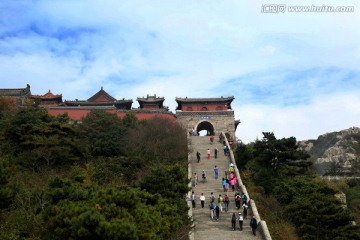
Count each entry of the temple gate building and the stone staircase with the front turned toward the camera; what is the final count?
2

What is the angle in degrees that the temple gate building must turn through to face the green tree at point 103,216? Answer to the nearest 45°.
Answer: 0° — it already faces it

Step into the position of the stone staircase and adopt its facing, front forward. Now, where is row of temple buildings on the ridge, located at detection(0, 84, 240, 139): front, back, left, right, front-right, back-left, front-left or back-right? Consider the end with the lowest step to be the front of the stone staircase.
back

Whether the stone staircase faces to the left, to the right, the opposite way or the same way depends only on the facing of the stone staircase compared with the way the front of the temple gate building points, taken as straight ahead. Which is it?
the same way

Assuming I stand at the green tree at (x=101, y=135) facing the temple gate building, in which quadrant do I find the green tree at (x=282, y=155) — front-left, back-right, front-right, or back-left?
front-right

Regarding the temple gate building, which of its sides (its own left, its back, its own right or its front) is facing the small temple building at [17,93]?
right

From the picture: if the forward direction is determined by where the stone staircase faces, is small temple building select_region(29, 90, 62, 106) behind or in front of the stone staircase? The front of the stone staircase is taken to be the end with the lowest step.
behind

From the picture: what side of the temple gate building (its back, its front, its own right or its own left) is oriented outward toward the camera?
front

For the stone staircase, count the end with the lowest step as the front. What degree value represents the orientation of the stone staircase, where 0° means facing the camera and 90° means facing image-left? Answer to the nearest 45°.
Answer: approximately 0°

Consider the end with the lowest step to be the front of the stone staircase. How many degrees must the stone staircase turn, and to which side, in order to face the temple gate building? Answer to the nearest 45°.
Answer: approximately 180°

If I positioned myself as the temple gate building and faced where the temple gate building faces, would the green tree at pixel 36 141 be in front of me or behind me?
in front
